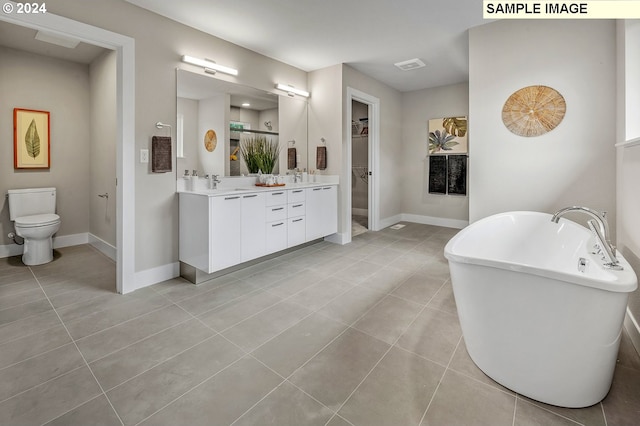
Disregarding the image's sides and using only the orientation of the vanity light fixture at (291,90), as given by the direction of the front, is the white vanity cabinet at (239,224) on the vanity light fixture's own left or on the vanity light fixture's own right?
on the vanity light fixture's own right

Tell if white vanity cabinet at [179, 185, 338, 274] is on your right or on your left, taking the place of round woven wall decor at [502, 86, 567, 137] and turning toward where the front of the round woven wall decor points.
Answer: on your right

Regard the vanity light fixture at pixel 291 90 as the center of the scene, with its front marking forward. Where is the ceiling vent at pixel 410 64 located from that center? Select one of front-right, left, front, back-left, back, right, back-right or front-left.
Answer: front-left

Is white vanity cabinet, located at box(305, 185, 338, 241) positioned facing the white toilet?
no

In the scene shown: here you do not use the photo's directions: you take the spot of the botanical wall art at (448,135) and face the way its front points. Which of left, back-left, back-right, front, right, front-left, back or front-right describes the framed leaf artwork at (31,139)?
front-right

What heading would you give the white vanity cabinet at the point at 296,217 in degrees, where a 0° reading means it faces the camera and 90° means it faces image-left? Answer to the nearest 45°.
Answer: approximately 315°

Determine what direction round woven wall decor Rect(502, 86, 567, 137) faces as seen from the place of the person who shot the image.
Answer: facing the viewer

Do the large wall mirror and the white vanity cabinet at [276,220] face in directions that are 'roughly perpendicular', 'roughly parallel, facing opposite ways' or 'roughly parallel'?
roughly parallel

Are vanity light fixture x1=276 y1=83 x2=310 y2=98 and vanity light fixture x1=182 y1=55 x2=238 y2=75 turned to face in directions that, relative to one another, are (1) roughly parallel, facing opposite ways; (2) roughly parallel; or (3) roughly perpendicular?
roughly parallel

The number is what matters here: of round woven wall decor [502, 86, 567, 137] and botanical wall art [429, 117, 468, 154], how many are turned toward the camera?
2

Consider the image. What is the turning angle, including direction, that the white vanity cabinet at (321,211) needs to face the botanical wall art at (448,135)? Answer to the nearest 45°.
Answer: approximately 90° to its left
